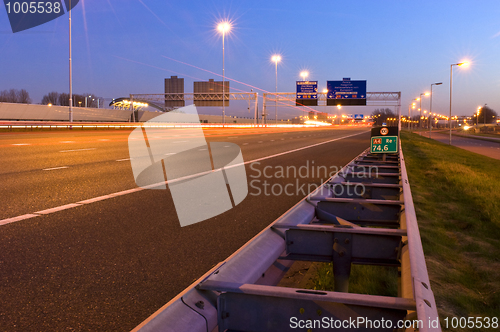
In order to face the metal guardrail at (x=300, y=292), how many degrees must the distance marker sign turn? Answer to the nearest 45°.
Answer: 0° — it already faces it

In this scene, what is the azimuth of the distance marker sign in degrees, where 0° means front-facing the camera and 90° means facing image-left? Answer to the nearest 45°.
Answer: approximately 0°
